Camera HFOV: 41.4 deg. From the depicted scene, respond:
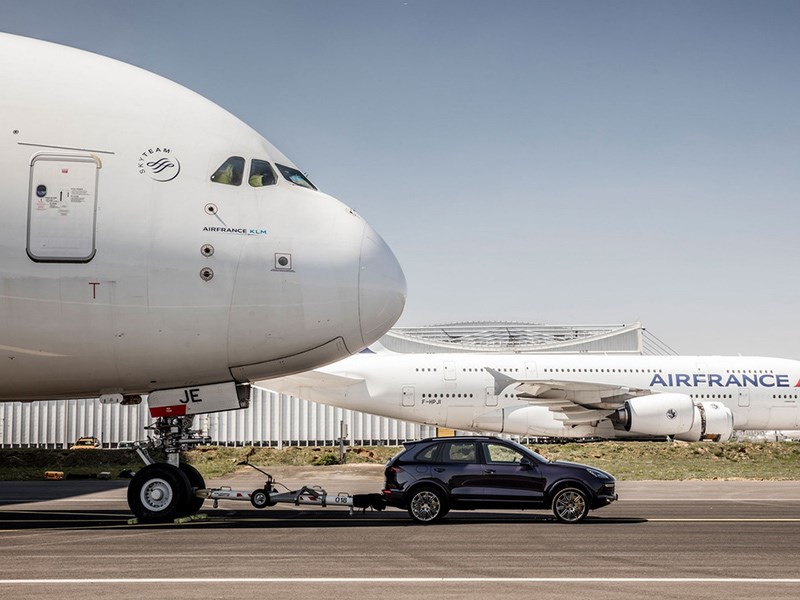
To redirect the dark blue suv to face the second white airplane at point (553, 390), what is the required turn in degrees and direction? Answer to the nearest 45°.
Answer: approximately 90° to its left

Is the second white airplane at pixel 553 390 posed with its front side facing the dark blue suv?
no

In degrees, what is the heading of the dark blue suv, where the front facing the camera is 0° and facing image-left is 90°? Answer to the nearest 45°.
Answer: approximately 270°

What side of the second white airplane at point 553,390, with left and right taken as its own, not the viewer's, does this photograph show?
right

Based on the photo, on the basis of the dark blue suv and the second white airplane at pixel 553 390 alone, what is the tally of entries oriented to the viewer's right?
2

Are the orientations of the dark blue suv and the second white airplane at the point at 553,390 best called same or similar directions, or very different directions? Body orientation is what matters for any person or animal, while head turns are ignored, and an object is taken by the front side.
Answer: same or similar directions
